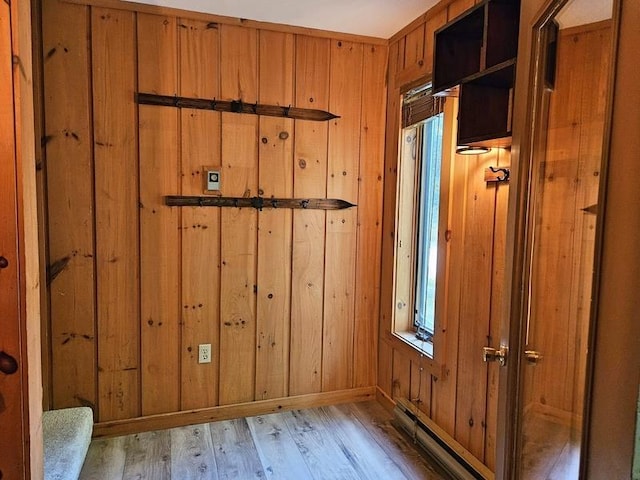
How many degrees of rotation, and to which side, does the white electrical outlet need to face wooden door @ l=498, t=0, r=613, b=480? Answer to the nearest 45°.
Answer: approximately 45° to its left

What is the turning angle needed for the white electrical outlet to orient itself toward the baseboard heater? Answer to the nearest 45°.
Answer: approximately 45° to its left

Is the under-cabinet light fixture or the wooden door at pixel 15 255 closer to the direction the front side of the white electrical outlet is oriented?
the wooden door

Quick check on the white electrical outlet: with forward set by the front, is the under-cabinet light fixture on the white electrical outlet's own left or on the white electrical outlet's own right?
on the white electrical outlet's own left

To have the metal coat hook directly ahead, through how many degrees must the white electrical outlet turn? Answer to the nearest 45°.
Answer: approximately 45° to its left

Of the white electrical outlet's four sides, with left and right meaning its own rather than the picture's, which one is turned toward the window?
left

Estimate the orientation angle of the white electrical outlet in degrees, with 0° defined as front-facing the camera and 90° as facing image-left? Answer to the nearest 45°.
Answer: approximately 0°

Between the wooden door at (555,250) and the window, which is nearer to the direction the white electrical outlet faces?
the wooden door

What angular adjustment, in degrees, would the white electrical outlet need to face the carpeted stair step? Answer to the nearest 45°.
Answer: approximately 45° to its right
